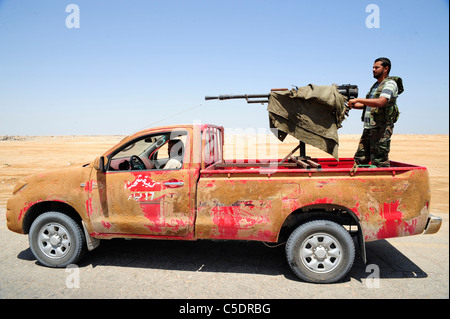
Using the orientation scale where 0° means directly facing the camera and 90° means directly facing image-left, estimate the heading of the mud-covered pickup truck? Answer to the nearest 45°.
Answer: approximately 90°

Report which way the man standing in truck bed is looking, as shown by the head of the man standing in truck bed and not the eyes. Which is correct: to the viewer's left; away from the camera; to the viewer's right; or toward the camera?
to the viewer's left
